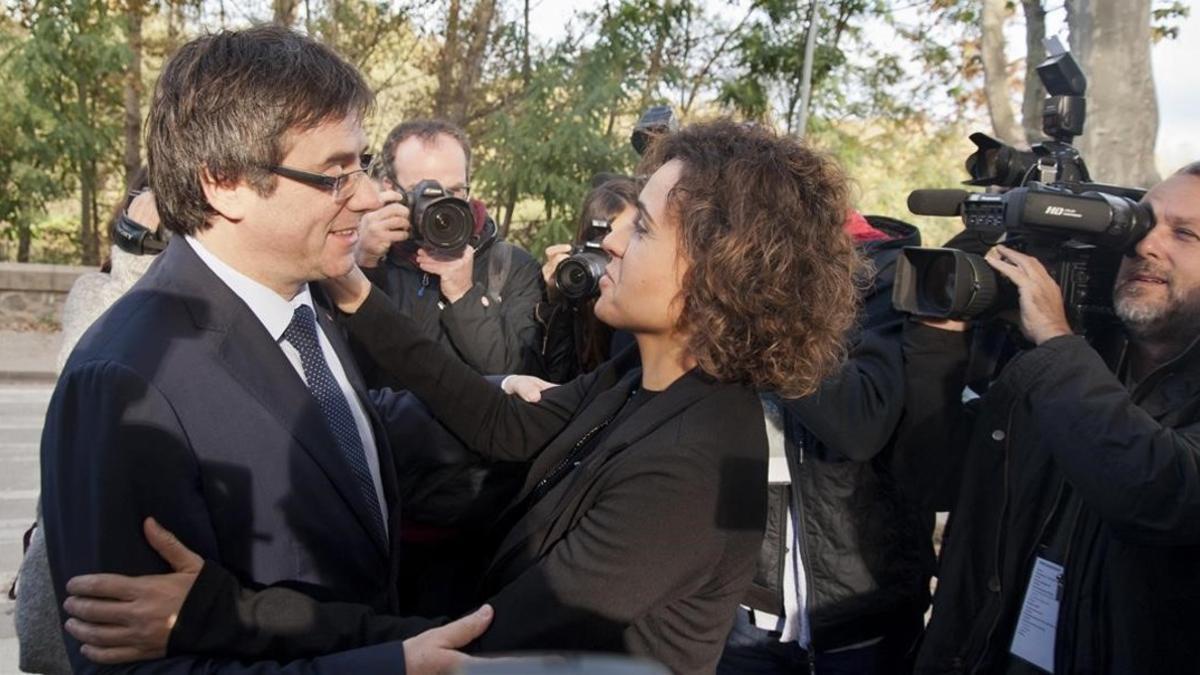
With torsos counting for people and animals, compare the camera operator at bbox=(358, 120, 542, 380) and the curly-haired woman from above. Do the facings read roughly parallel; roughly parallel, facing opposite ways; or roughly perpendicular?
roughly perpendicular

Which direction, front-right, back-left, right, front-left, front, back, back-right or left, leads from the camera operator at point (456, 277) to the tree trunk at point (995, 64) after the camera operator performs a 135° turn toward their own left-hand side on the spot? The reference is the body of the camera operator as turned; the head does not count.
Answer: front

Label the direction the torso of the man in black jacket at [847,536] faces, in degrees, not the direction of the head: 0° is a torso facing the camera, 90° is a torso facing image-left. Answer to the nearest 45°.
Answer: approximately 45°

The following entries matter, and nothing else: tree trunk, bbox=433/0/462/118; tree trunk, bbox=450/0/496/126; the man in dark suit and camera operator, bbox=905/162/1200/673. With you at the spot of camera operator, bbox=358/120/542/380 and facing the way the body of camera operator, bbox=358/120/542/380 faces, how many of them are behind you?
2

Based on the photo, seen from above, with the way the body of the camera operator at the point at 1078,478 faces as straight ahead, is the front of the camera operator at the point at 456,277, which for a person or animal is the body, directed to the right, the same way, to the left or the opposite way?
to the left

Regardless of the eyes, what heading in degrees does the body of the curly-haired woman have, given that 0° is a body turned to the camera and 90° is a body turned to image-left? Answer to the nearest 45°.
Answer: approximately 90°

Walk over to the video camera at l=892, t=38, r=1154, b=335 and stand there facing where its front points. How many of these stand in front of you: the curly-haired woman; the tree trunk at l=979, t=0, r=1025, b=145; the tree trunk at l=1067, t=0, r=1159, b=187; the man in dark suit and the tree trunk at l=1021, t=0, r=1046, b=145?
2

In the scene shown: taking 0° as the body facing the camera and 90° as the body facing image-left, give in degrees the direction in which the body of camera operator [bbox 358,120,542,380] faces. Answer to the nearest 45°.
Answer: approximately 0°

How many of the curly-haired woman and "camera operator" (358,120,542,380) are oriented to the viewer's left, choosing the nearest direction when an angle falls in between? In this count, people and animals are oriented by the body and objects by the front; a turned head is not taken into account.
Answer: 1
